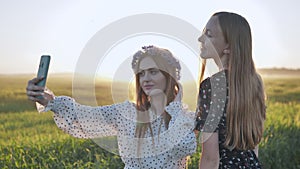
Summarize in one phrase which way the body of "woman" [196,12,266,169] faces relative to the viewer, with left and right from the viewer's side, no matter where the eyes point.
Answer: facing away from the viewer and to the left of the viewer

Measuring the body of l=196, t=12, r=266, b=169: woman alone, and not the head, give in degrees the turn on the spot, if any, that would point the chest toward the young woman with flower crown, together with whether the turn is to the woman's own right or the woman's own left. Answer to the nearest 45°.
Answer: approximately 45° to the woman's own left

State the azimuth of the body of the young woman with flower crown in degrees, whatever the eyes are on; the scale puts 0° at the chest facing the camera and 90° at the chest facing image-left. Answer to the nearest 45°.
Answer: approximately 45°

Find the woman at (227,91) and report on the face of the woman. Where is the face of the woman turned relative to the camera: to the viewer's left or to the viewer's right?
to the viewer's left

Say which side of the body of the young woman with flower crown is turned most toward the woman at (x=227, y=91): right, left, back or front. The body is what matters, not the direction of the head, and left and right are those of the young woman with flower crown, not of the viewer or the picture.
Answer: left
